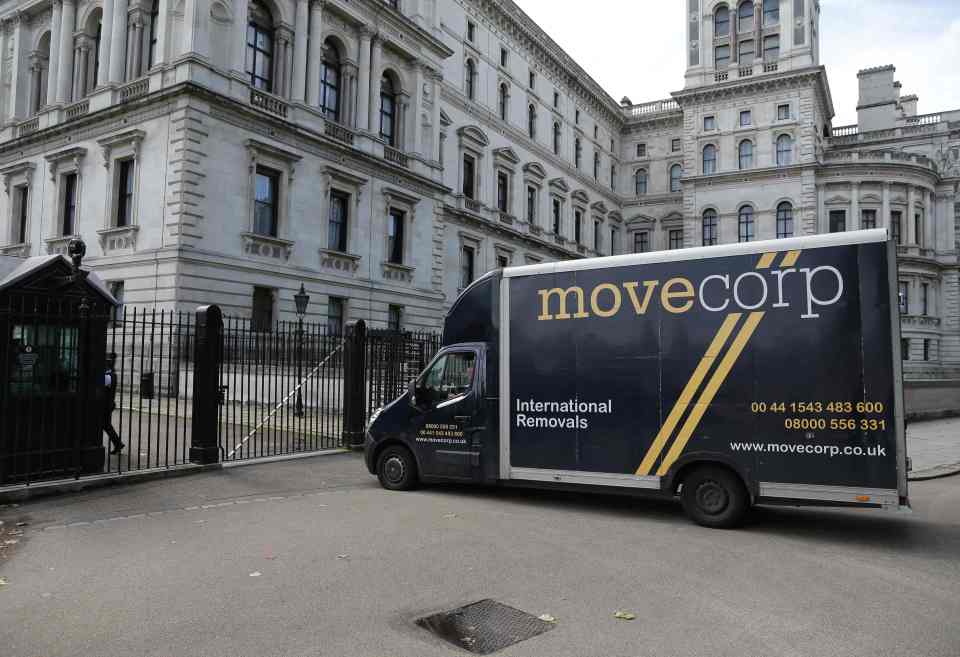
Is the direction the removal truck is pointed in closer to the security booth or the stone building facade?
the security booth

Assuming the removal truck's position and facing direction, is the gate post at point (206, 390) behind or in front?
in front

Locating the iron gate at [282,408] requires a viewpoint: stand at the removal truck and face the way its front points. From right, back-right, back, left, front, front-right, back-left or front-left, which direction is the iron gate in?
front-right

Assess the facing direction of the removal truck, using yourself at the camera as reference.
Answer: facing to the left of the viewer

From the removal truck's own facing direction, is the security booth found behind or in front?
in front

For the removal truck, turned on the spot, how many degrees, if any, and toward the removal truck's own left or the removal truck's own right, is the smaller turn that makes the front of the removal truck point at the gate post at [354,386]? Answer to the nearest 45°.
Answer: approximately 45° to the removal truck's own right

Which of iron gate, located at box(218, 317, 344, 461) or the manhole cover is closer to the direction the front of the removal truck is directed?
the iron gate
